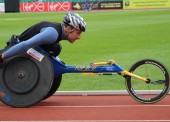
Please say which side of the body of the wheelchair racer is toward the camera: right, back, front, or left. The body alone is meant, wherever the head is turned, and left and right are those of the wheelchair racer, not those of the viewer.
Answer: right

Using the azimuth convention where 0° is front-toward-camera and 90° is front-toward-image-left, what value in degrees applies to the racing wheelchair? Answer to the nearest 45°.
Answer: approximately 270°
